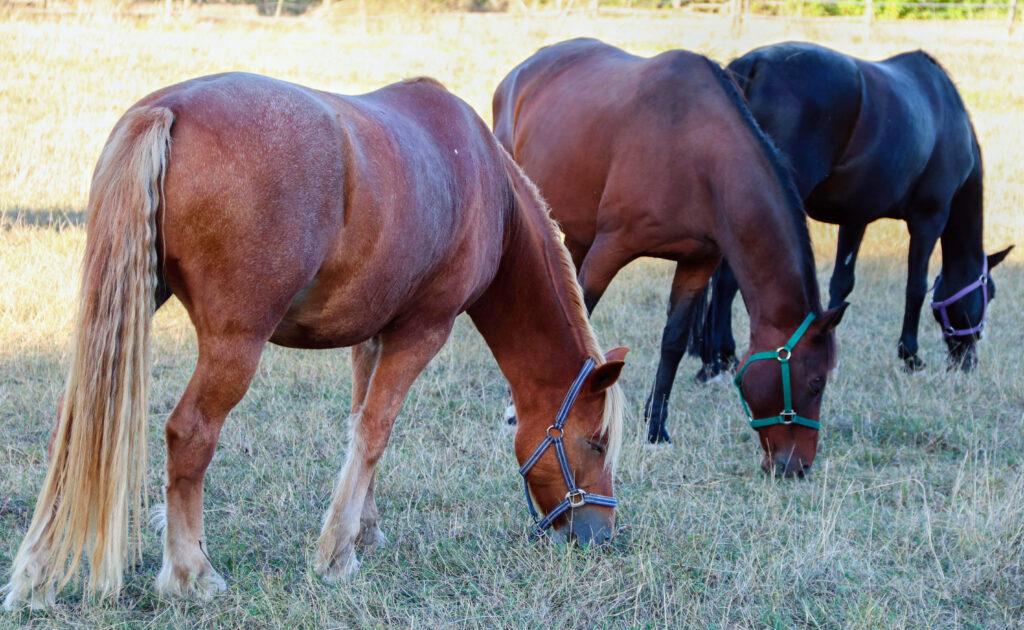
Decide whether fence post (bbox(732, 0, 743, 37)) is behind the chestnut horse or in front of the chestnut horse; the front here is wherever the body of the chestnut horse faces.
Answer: in front

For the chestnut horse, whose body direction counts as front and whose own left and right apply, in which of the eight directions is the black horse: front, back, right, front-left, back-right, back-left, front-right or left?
front

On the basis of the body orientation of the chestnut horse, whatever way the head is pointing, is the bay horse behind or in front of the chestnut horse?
in front

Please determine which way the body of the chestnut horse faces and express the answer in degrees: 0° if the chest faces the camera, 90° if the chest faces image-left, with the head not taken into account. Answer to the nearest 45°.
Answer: approximately 225°

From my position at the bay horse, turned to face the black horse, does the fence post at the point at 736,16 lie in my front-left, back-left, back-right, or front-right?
front-left

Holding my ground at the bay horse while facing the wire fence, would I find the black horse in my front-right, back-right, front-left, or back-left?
front-right
